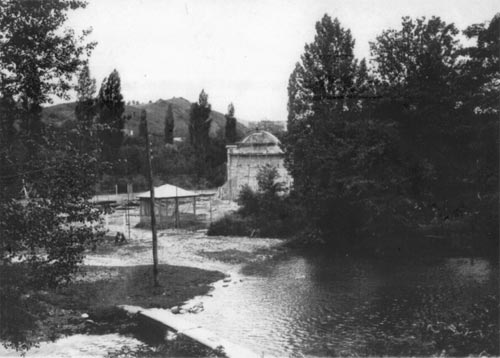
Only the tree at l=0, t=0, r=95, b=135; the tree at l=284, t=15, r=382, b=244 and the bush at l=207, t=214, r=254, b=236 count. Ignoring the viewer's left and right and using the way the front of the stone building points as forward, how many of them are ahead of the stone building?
3

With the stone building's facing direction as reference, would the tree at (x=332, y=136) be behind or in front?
in front

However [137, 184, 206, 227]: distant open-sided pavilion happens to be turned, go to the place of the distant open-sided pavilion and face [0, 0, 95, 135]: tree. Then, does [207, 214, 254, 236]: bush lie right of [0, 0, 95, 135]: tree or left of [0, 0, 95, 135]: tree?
left

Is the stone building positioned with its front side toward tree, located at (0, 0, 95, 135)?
yes

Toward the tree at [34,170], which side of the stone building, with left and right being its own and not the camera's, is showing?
front

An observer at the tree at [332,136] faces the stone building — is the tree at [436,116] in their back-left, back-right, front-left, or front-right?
back-right

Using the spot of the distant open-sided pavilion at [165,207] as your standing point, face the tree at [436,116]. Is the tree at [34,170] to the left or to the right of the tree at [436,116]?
right

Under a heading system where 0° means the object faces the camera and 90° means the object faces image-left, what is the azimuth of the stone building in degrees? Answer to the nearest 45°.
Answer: approximately 0°

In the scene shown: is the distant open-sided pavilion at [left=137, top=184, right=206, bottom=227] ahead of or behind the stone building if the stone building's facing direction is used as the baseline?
ahead

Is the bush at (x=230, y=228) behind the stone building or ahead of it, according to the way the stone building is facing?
ahead

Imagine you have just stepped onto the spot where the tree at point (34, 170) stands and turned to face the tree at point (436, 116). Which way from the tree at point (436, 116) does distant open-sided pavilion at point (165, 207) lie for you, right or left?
left
